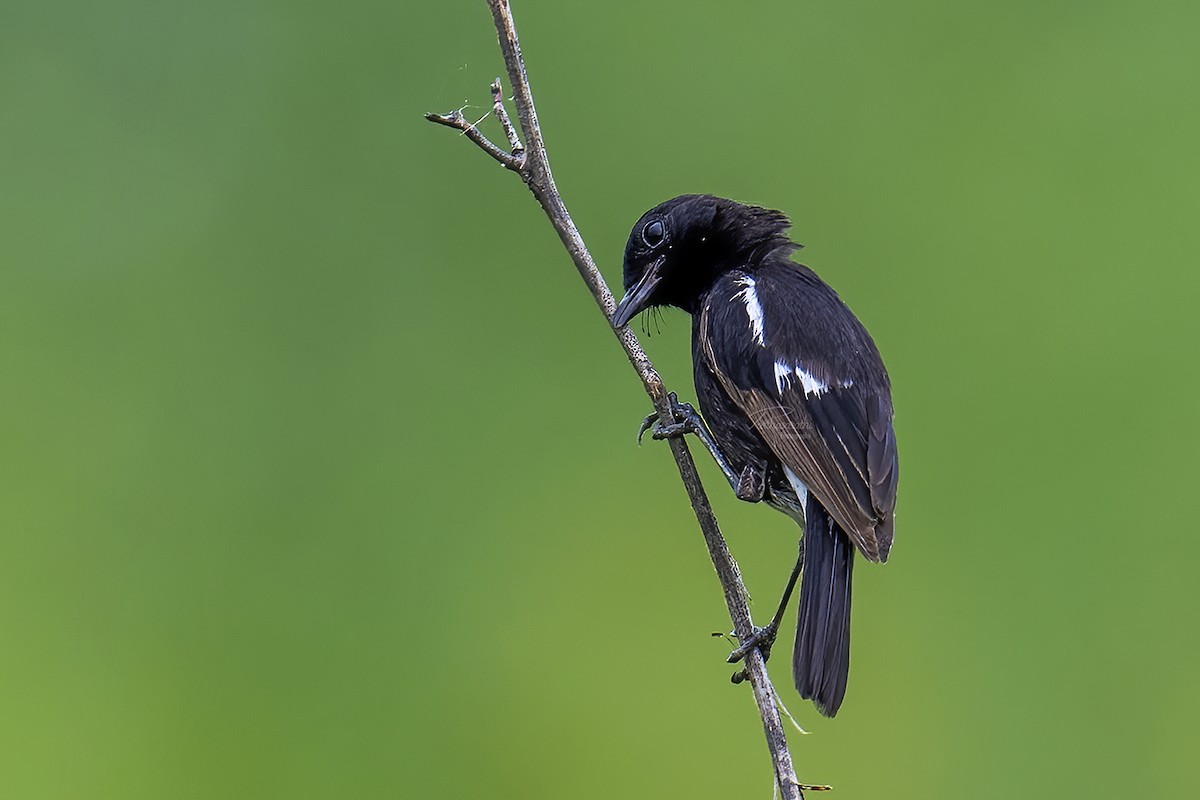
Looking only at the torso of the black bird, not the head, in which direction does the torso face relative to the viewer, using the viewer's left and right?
facing to the left of the viewer
